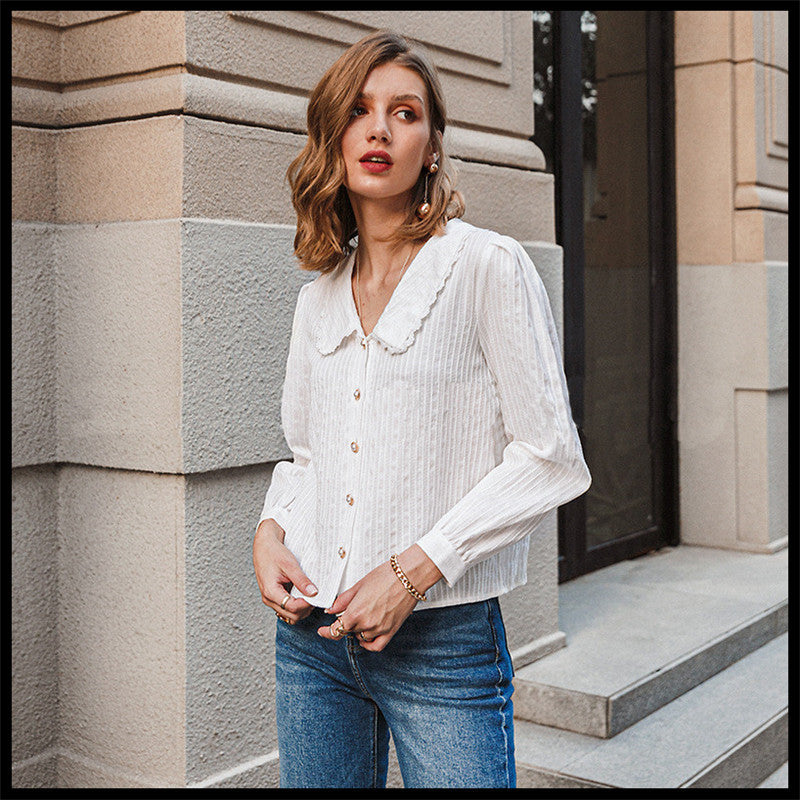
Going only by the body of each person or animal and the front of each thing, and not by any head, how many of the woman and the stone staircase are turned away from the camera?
0

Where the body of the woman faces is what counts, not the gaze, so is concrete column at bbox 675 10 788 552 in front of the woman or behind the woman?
behind

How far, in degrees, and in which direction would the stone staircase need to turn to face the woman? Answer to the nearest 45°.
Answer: approximately 45° to its right

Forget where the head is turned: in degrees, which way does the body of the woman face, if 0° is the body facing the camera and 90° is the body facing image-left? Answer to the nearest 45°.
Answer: approximately 45°

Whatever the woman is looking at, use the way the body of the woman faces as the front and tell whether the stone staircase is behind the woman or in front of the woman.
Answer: behind
